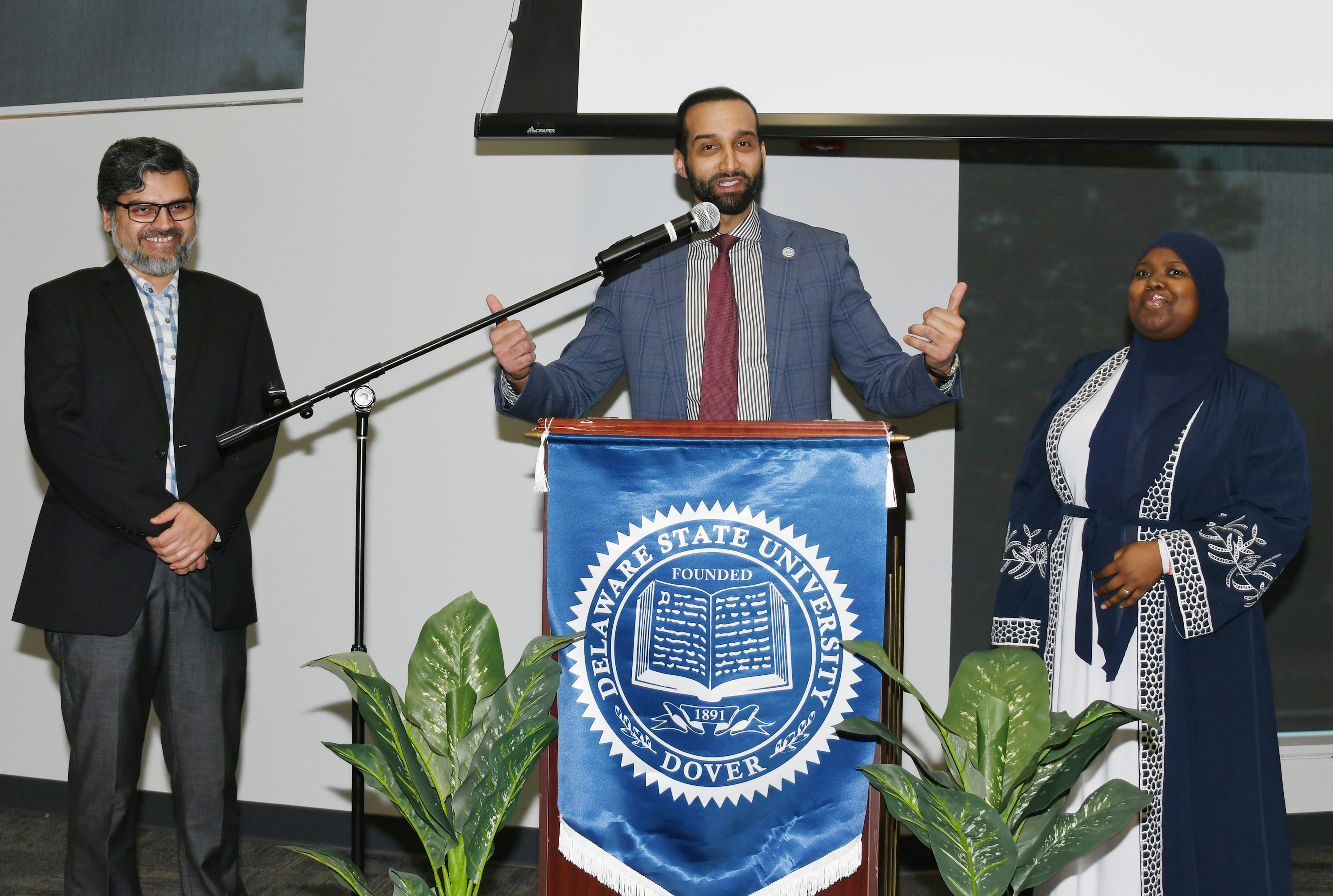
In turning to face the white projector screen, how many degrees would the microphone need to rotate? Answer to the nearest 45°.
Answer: approximately 45° to its left

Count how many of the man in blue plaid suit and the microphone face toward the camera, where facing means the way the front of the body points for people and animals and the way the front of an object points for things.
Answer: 1

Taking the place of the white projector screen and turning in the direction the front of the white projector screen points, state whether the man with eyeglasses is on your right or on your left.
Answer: on your right

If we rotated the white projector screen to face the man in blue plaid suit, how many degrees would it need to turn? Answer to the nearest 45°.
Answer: approximately 45° to its right

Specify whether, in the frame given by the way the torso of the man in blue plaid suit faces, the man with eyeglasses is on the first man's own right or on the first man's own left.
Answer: on the first man's own right

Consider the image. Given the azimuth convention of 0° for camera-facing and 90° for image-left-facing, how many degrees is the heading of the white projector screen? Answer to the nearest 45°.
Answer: approximately 0°

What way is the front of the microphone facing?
to the viewer's right
